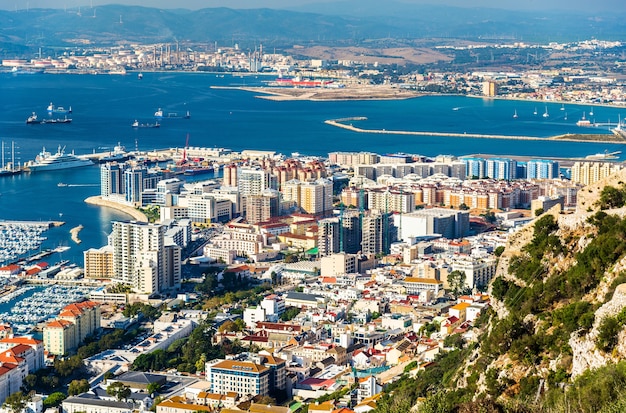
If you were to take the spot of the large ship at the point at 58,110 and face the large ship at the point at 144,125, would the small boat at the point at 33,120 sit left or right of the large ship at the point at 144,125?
right

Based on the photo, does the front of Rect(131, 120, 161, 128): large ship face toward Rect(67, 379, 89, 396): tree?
no

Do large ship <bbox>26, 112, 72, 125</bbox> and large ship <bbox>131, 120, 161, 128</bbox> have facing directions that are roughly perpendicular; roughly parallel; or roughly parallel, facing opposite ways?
roughly parallel

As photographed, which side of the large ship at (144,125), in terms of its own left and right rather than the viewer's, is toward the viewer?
right

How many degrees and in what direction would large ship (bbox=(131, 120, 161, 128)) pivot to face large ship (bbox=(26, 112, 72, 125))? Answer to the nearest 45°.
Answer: approximately 135° to its left
